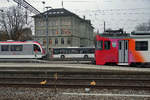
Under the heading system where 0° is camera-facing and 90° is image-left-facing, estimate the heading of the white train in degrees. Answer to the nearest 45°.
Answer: approximately 270°

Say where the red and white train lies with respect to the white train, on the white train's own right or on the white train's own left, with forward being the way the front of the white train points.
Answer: on the white train's own right

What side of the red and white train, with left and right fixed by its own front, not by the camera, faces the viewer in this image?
left

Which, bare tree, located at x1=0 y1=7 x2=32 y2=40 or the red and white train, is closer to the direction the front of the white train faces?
the red and white train

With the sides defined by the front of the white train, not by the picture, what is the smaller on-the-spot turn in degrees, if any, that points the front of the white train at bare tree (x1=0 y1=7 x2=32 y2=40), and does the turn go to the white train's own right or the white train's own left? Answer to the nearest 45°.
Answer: approximately 90° to the white train's own left

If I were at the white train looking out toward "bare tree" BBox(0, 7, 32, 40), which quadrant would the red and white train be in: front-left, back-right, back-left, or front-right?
back-right

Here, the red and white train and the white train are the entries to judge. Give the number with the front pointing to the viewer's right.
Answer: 1

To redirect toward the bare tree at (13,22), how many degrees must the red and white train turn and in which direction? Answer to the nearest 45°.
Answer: approximately 45° to its right
